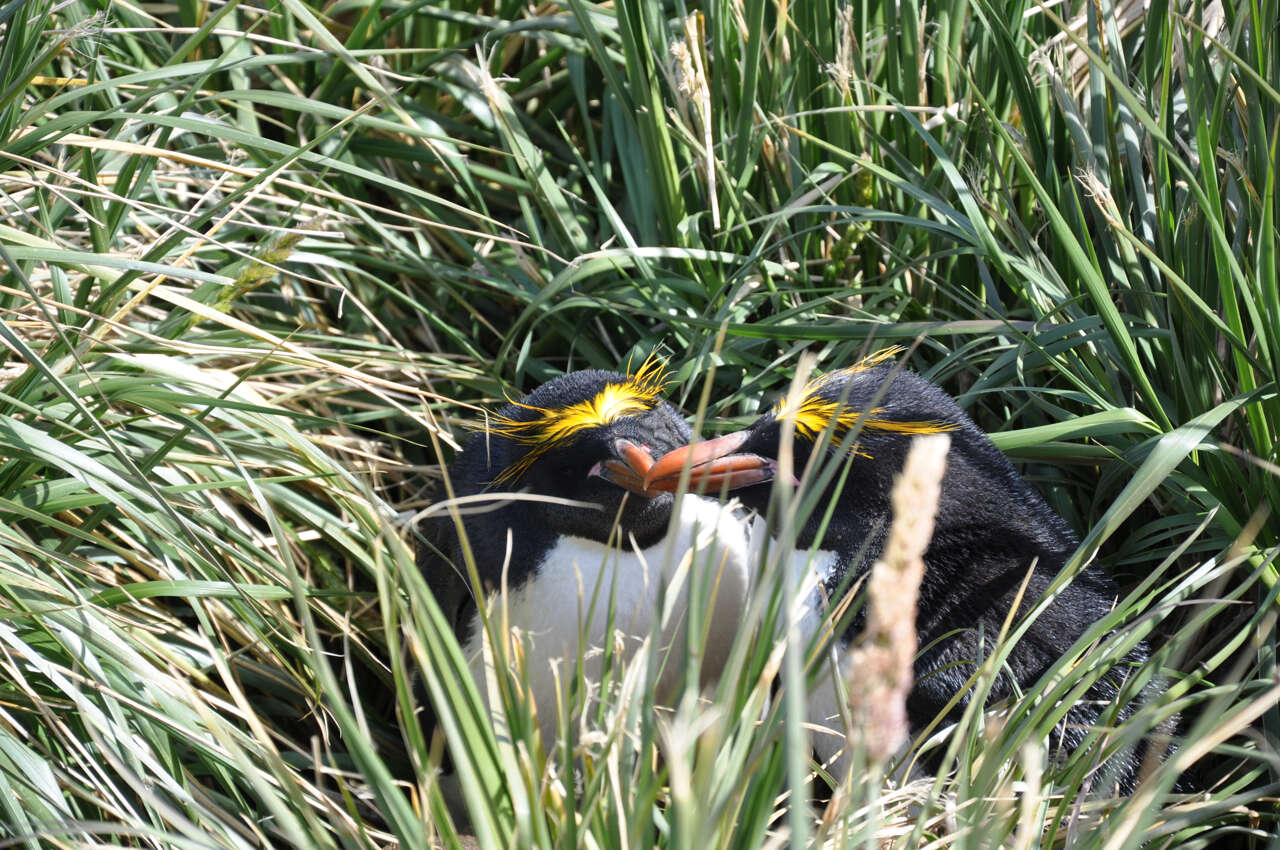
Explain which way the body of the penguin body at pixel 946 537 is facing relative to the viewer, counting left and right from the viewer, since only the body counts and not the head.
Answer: facing to the left of the viewer

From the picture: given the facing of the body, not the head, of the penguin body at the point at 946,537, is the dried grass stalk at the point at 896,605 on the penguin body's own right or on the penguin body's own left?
on the penguin body's own left

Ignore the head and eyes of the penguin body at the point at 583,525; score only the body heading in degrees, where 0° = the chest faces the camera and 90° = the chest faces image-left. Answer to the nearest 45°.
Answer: approximately 315°

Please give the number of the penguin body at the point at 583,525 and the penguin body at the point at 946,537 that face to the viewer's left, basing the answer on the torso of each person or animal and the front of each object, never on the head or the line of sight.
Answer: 1
